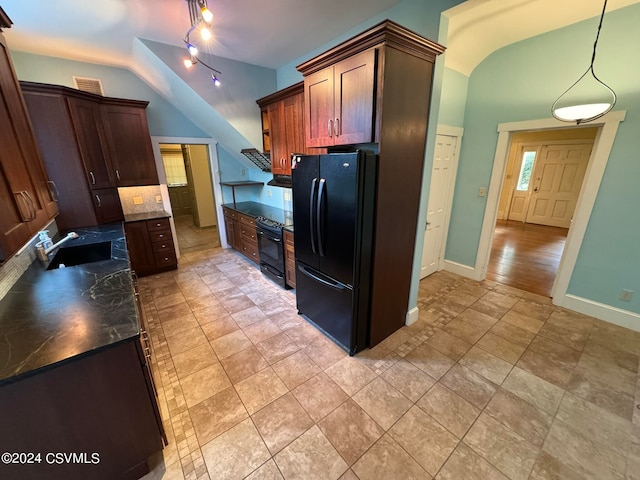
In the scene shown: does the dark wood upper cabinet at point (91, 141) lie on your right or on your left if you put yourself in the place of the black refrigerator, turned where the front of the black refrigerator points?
on your right

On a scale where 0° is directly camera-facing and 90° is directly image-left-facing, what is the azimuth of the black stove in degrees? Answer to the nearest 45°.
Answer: approximately 45°

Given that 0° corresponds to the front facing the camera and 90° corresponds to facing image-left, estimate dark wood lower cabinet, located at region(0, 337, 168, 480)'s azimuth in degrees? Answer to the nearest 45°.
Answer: approximately 270°

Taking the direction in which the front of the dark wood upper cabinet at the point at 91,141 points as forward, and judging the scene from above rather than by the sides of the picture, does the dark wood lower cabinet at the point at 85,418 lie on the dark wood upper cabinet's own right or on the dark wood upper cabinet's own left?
on the dark wood upper cabinet's own right

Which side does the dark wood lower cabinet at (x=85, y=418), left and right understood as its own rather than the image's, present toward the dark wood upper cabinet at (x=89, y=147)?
left

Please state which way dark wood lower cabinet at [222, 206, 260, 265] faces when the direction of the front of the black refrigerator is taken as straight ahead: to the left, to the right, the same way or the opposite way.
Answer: the same way

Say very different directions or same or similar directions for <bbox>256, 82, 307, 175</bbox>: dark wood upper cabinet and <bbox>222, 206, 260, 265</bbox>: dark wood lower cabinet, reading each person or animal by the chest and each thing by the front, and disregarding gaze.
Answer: same or similar directions

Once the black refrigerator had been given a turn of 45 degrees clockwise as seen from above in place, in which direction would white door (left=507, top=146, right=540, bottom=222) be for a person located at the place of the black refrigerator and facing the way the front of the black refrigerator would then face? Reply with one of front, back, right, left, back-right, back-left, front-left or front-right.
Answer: back-right

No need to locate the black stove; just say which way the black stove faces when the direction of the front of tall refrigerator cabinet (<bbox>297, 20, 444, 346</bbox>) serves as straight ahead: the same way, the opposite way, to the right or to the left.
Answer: the same way

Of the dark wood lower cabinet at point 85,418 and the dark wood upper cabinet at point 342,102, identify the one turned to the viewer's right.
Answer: the dark wood lower cabinet

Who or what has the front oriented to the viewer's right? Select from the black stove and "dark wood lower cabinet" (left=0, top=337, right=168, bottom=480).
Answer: the dark wood lower cabinet

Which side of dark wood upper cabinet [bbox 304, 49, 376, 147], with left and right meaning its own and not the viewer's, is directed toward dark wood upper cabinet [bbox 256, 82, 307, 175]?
right

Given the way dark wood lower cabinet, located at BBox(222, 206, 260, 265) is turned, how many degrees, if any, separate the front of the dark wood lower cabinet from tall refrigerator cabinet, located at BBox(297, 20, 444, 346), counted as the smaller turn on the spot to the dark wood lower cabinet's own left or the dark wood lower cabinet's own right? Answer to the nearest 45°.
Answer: approximately 90° to the dark wood lower cabinet's own left

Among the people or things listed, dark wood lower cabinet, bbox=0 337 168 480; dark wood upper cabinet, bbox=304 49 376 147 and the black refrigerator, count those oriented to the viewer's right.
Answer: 1

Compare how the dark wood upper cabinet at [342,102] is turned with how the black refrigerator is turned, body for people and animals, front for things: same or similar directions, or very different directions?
same or similar directions

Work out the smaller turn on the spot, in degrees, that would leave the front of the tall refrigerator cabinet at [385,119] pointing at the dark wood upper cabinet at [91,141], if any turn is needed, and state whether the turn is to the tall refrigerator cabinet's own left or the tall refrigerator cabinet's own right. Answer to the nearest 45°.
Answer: approximately 45° to the tall refrigerator cabinet's own right

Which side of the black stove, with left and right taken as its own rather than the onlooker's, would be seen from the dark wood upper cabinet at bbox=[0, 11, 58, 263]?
front

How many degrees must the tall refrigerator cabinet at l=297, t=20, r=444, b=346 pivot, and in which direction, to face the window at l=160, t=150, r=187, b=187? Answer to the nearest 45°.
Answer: approximately 90° to its right

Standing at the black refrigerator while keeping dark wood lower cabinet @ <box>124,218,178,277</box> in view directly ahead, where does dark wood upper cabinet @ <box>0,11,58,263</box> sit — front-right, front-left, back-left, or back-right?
front-left
